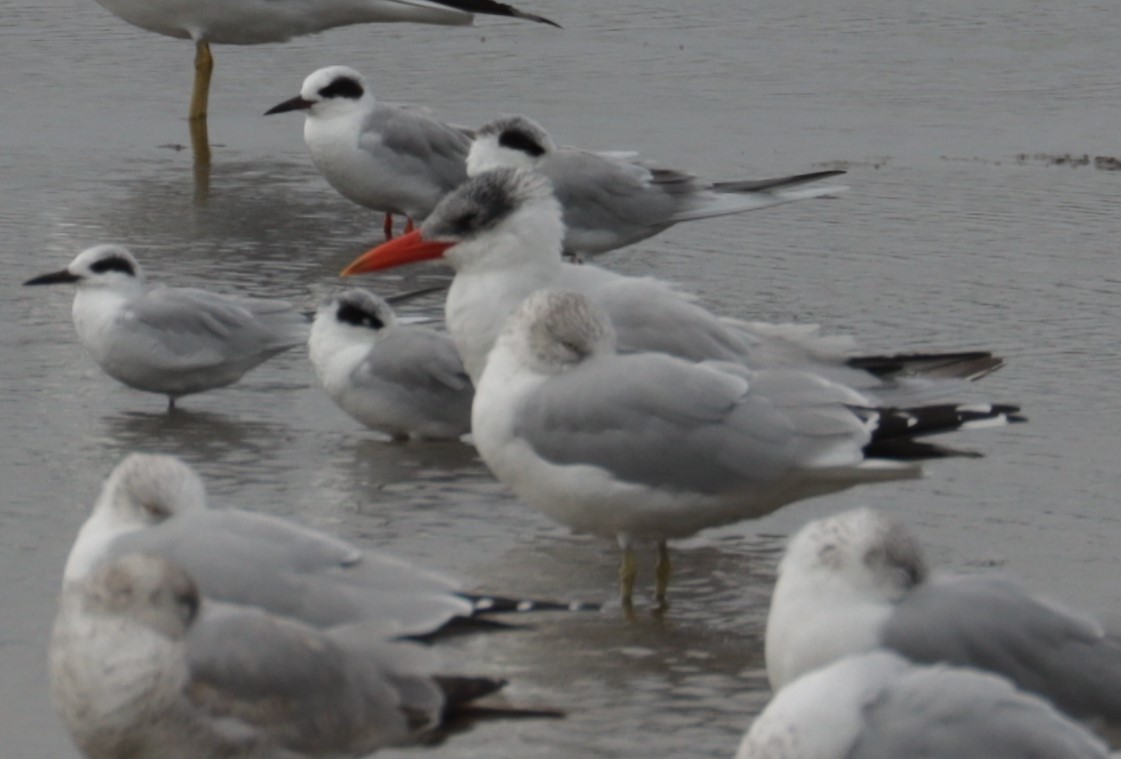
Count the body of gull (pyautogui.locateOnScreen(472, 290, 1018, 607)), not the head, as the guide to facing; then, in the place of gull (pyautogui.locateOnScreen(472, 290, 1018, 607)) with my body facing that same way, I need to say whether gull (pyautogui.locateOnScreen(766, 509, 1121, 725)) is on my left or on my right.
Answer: on my left

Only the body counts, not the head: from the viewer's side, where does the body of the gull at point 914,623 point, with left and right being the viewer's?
facing to the left of the viewer

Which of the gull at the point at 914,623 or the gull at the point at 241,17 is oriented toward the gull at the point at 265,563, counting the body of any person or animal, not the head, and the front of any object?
the gull at the point at 914,623

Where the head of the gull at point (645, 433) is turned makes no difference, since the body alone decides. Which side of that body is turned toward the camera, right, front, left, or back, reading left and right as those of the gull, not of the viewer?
left

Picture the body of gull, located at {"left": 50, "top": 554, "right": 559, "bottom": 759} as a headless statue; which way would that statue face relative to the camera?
to the viewer's left

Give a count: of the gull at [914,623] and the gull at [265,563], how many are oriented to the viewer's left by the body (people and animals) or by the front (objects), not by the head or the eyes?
2

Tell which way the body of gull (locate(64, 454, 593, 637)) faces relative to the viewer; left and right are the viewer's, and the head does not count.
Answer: facing to the left of the viewer
